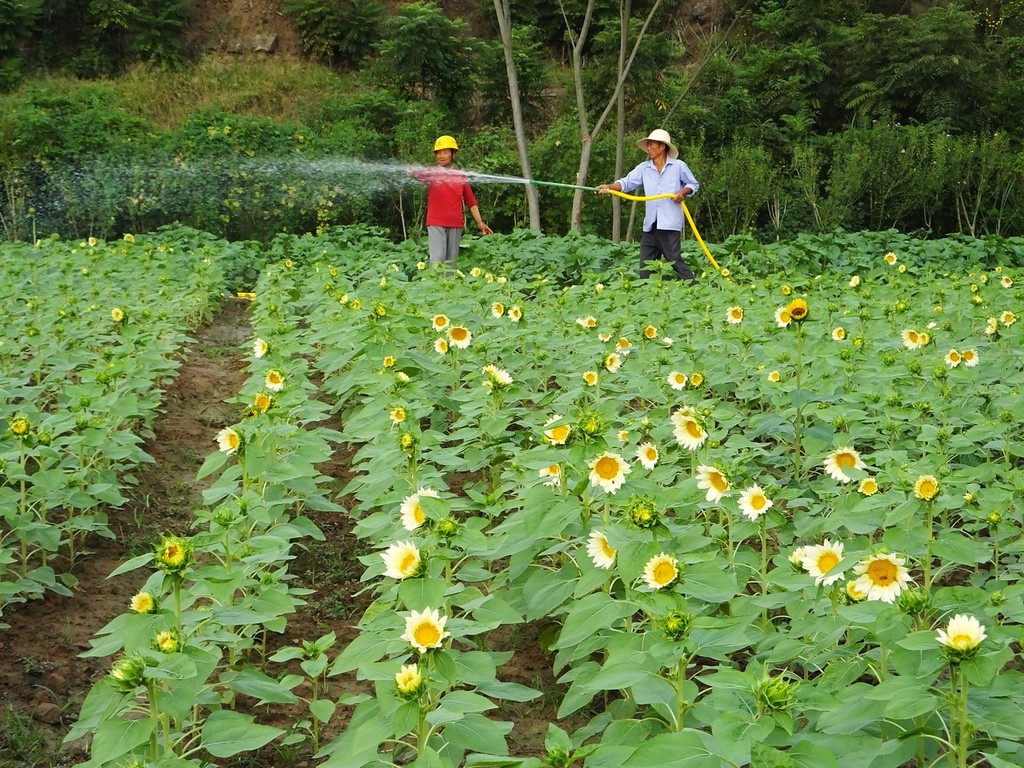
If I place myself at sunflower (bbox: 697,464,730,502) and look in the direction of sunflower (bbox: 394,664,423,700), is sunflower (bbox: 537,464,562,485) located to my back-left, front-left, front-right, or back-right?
front-right

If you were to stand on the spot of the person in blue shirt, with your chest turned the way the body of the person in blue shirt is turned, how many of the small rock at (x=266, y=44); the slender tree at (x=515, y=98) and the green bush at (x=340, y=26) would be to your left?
0

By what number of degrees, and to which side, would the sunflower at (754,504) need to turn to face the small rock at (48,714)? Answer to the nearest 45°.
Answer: approximately 90° to its right

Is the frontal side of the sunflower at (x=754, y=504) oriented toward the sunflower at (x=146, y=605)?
no

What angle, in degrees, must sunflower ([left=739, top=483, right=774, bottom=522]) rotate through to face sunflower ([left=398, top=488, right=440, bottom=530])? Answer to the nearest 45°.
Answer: approximately 90° to its right

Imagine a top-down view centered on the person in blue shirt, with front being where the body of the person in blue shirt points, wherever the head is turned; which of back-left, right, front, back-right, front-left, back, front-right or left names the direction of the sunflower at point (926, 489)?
front-left

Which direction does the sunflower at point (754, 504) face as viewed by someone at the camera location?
facing the viewer

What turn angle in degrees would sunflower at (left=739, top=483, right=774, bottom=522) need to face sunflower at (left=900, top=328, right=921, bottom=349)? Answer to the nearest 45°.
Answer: approximately 180°

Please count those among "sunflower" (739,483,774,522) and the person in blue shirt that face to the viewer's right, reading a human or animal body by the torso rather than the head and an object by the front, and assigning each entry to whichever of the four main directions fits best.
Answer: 0

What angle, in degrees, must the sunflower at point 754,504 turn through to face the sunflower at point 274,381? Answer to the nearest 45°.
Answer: approximately 135° to its right

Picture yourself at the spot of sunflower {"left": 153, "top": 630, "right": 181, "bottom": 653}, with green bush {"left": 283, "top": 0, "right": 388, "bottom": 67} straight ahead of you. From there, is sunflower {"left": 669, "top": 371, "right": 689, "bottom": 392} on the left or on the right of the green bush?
right

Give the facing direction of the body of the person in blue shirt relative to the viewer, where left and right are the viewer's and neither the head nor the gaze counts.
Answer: facing the viewer and to the left of the viewer

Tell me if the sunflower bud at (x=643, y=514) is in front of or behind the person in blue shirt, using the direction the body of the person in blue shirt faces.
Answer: in front

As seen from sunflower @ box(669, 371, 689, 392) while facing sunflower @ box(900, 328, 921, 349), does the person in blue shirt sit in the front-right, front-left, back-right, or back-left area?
front-left

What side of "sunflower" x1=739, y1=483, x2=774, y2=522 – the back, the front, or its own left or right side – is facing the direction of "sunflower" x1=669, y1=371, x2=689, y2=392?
back
